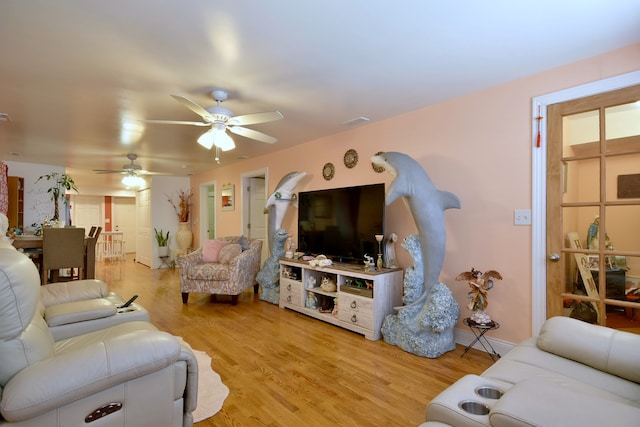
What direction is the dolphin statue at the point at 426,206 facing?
to the viewer's left

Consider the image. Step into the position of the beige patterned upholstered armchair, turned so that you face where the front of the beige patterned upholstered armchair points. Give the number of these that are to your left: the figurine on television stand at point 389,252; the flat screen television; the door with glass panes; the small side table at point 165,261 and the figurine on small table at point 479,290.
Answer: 4

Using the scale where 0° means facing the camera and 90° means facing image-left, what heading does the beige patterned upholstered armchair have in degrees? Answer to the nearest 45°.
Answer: approximately 45°

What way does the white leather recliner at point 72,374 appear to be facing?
to the viewer's right

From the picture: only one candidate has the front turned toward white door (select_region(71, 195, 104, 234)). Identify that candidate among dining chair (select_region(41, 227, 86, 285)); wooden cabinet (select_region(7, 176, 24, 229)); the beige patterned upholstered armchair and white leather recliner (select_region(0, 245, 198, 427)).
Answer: the dining chair

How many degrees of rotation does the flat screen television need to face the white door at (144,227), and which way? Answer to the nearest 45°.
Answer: approximately 90° to its right

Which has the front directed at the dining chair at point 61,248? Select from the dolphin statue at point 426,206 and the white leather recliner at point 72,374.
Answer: the dolphin statue

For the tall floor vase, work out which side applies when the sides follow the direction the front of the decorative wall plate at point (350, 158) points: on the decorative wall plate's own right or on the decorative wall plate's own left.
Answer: on the decorative wall plate's own right

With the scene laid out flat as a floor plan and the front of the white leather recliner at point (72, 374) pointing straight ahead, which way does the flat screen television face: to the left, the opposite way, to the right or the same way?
the opposite way

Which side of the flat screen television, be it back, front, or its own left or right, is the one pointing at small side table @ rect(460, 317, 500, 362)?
left

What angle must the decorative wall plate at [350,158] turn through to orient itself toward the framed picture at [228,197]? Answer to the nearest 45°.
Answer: approximately 90° to its right

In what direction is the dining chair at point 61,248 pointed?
away from the camera
